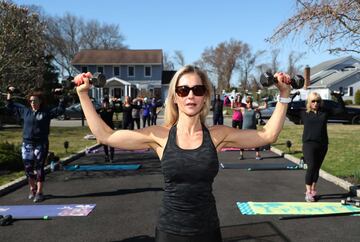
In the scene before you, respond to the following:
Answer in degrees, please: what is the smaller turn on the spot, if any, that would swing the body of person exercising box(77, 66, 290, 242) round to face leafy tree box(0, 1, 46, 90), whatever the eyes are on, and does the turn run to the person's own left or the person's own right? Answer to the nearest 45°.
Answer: approximately 135° to the person's own right

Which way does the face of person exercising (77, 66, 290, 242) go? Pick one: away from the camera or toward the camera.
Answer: toward the camera

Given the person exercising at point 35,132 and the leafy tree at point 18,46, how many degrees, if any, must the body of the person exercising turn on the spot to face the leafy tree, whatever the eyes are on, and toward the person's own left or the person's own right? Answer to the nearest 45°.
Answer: approximately 180°

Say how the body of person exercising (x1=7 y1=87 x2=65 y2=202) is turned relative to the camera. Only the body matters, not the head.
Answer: toward the camera

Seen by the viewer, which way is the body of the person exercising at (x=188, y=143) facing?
toward the camera

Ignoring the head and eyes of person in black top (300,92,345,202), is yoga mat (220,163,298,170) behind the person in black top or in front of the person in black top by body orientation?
behind

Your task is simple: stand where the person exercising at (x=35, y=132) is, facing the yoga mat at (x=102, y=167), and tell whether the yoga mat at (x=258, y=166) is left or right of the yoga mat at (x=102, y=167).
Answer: right

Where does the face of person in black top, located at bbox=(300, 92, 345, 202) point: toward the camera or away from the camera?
toward the camera

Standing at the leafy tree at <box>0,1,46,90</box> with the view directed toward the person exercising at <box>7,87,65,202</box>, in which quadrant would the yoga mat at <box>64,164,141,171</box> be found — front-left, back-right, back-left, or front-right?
front-left

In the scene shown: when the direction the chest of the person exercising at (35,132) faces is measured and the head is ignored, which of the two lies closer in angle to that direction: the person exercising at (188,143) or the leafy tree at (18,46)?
the person exercising
